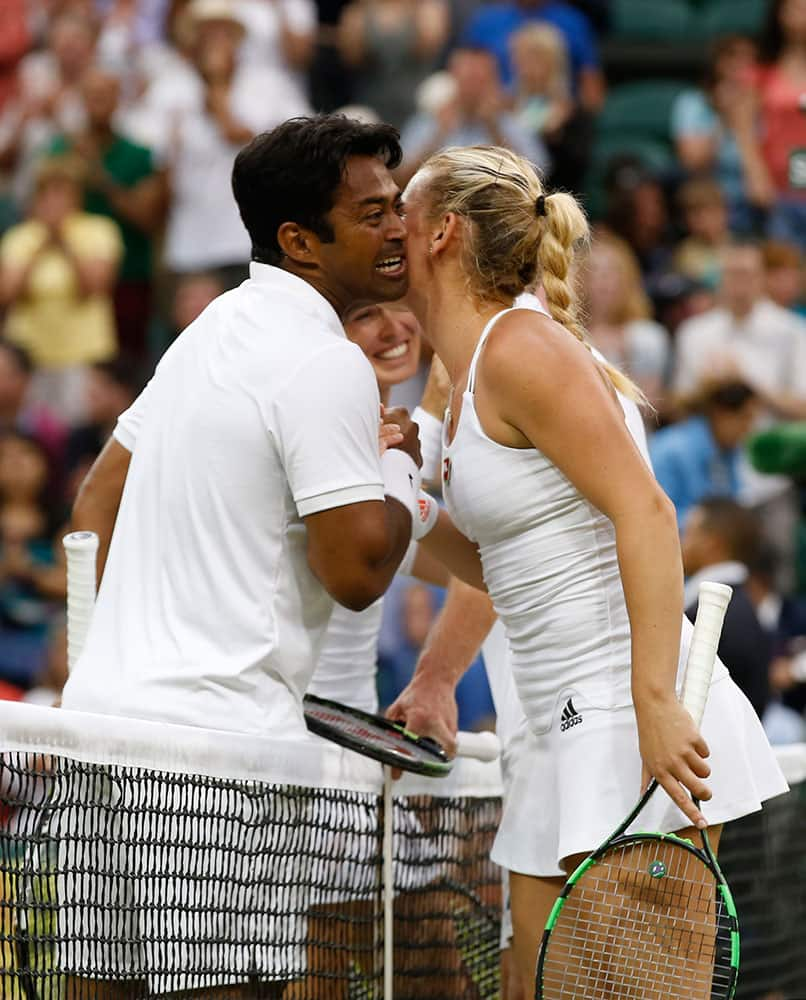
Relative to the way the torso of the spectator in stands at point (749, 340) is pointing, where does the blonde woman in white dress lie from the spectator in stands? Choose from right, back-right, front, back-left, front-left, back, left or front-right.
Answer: front

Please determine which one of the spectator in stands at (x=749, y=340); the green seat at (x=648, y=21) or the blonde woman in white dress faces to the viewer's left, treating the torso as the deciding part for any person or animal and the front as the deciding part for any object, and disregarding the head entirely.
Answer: the blonde woman in white dress

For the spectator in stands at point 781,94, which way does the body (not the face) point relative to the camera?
toward the camera

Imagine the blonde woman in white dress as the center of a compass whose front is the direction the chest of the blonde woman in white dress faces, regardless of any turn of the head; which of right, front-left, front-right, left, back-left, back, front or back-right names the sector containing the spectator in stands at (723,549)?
right

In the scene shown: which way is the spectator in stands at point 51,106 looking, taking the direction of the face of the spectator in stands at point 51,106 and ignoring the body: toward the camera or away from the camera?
toward the camera

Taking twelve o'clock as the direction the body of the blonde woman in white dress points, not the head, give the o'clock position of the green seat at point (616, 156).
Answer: The green seat is roughly at 3 o'clock from the blonde woman in white dress.

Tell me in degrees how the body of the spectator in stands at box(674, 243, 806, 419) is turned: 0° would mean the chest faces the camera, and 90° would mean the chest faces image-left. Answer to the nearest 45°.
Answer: approximately 0°

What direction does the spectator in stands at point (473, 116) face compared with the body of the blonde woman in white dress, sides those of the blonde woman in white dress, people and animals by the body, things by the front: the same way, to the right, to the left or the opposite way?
to the left

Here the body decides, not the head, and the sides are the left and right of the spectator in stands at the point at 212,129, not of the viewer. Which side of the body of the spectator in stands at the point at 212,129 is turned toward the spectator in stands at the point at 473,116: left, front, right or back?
left

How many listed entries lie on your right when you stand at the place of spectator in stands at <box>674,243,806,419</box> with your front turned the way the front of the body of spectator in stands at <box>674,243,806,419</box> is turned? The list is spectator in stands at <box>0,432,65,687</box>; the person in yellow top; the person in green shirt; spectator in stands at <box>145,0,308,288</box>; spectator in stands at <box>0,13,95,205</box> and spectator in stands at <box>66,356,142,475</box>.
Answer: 6

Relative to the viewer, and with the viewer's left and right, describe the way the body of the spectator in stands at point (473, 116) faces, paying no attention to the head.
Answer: facing the viewer

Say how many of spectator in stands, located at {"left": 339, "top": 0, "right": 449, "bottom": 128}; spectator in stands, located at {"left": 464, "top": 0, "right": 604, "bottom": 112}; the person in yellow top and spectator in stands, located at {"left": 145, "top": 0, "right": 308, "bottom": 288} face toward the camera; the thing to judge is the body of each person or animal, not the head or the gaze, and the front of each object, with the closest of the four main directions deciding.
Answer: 4

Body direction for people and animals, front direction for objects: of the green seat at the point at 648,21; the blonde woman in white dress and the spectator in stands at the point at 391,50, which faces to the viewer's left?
the blonde woman in white dress

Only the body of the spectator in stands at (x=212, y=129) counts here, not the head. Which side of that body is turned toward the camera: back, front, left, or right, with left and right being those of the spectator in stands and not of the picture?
front

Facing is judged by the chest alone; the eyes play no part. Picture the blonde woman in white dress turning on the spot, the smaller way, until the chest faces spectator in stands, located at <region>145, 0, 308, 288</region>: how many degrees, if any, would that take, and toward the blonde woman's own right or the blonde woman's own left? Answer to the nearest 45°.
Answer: approximately 90° to the blonde woman's own right

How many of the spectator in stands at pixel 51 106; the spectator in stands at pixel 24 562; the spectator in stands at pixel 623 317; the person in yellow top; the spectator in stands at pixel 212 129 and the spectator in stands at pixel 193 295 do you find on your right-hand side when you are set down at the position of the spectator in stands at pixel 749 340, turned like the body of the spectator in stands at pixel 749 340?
6

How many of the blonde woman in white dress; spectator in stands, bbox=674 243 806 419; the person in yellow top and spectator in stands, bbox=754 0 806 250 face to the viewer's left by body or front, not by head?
1

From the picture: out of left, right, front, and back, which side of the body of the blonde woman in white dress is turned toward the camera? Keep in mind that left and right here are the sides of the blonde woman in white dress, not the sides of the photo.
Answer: left

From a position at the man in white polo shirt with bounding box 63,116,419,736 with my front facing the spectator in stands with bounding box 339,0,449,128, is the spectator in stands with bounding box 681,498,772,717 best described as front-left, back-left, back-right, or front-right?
front-right
